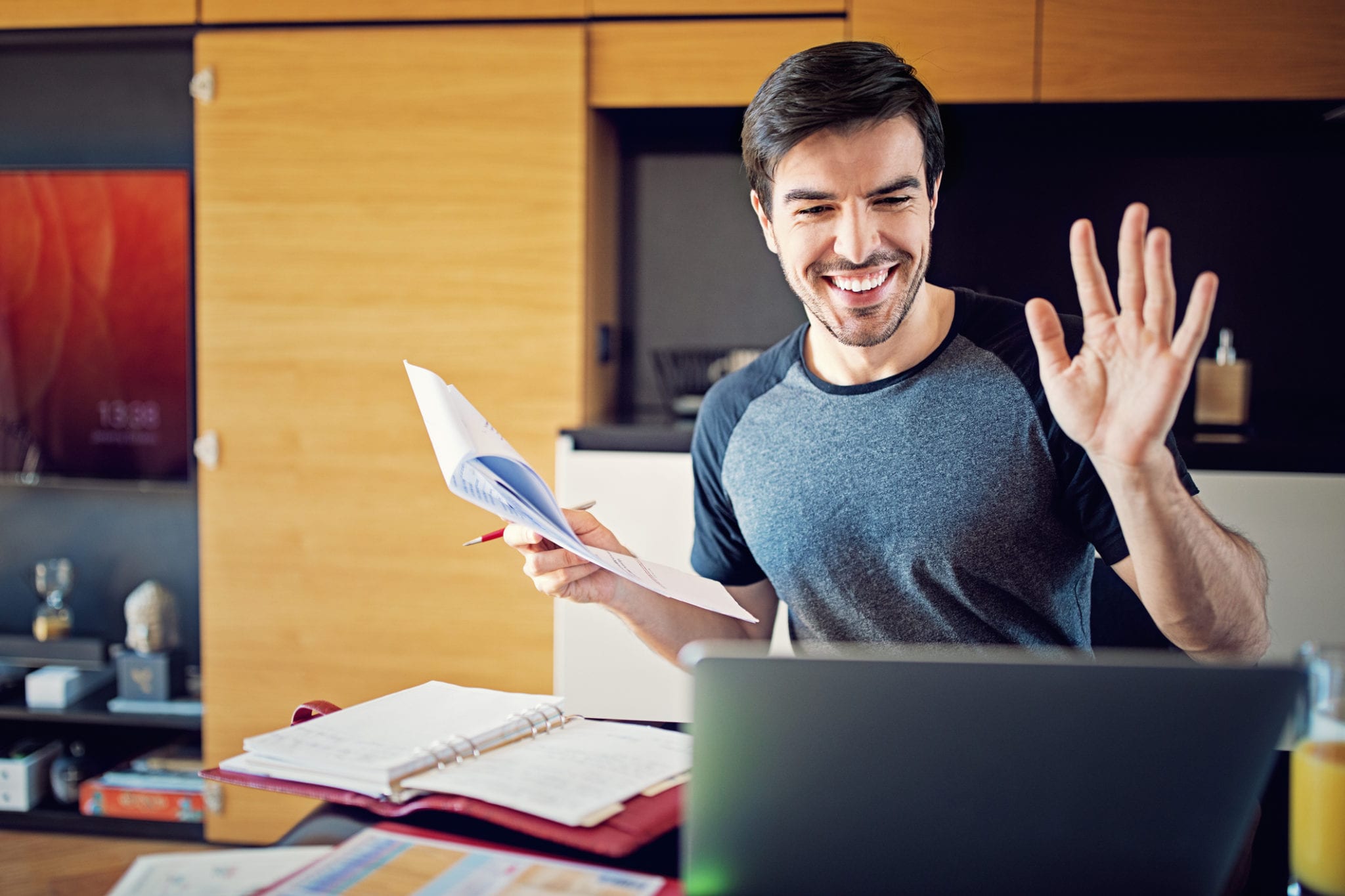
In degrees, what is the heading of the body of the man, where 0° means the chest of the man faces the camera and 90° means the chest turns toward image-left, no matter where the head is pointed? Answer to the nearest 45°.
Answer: approximately 0°

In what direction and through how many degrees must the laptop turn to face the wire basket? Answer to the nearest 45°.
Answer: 0° — it already faces it

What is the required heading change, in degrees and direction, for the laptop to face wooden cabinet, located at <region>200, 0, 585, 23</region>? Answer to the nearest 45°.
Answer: approximately 45° to its left

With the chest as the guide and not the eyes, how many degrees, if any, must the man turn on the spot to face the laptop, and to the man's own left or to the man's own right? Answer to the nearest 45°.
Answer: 0° — they already face it

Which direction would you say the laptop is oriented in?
away from the camera

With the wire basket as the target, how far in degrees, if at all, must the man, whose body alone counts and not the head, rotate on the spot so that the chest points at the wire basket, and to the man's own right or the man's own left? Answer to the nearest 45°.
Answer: approximately 180°

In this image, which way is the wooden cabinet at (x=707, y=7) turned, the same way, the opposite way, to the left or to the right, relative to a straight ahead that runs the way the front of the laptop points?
the opposite way

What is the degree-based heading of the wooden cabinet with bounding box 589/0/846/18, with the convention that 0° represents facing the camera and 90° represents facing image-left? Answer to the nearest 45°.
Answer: approximately 0°

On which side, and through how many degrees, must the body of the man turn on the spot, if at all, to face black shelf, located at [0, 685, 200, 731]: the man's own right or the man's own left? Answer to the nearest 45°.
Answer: approximately 135° to the man's own right

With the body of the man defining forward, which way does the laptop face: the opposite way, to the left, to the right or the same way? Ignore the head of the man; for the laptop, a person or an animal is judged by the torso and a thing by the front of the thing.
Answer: the opposite way

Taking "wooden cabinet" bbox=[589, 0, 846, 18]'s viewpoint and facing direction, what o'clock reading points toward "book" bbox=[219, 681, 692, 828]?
The book is roughly at 12 o'clock from the wooden cabinet.

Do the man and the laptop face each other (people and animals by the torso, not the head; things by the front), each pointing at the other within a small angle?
yes
